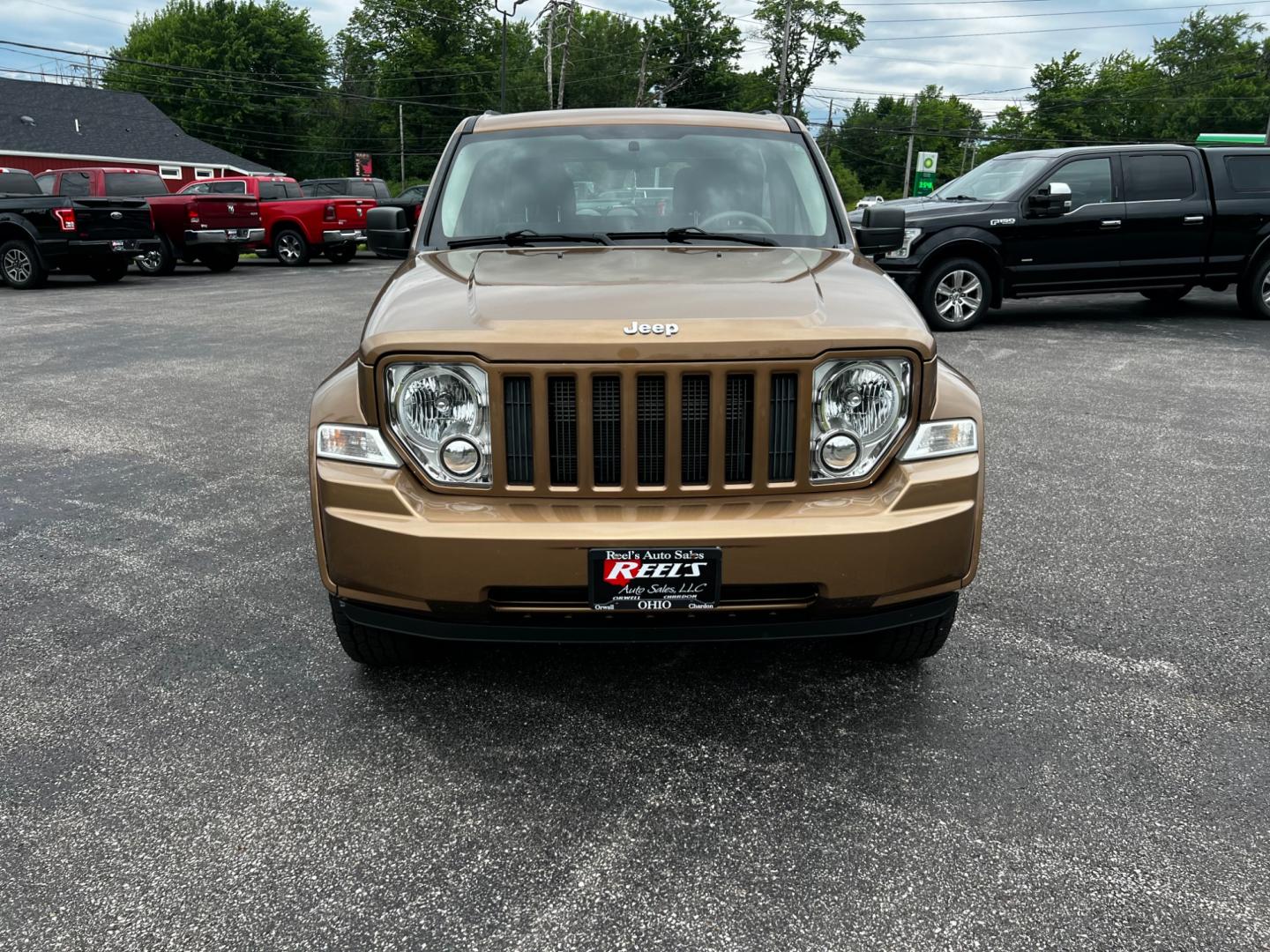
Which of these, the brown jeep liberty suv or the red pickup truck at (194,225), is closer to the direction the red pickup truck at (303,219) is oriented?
the red pickup truck

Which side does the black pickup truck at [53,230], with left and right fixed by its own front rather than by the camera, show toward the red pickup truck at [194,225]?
right

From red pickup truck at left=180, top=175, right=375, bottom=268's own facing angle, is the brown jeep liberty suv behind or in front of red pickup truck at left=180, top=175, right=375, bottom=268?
behind

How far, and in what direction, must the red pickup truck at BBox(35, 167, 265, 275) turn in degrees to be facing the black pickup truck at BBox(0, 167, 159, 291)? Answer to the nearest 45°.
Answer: approximately 90° to its left

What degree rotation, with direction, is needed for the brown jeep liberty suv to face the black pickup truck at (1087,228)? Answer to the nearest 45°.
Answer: approximately 135° to its left

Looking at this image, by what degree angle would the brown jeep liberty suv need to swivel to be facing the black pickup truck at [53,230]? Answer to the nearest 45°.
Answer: approximately 135° to its right

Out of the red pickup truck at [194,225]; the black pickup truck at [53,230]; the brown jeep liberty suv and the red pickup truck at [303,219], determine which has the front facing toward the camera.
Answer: the brown jeep liberty suv

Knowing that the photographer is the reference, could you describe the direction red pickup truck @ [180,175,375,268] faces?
facing away from the viewer and to the left of the viewer

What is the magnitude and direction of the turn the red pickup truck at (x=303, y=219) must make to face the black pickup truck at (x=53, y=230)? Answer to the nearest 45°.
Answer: approximately 90° to its left
